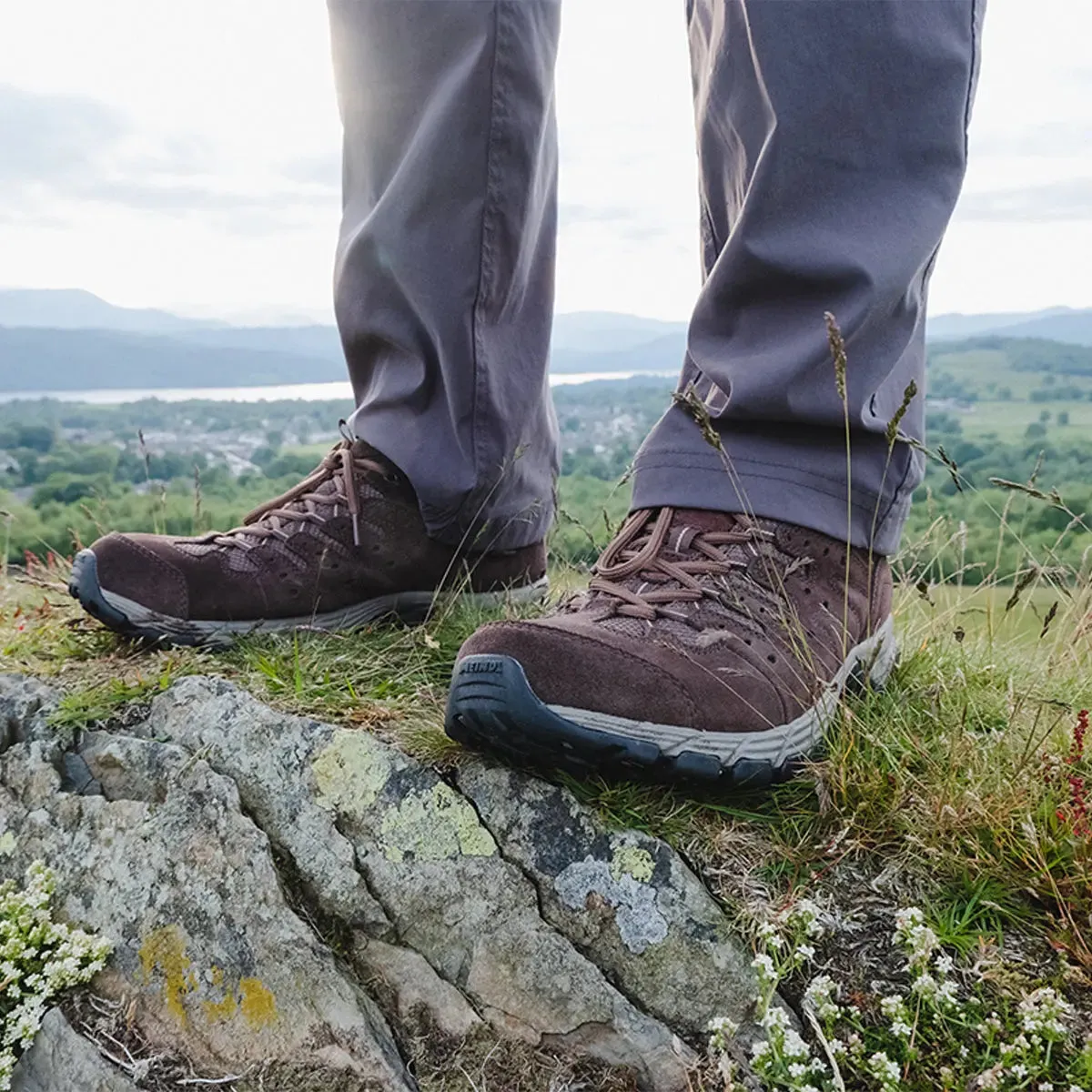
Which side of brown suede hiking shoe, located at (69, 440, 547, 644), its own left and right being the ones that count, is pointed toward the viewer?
left

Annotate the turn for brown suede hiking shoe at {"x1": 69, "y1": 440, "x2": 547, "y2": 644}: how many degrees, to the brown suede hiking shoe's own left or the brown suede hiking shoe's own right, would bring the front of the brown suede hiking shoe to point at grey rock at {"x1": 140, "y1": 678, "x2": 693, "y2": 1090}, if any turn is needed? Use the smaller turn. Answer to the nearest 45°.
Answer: approximately 90° to the brown suede hiking shoe's own left

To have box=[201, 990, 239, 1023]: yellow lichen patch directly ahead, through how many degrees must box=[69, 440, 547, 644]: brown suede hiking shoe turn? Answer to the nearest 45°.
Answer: approximately 90° to its left

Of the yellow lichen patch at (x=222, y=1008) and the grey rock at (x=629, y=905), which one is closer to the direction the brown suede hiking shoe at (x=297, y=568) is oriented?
the yellow lichen patch

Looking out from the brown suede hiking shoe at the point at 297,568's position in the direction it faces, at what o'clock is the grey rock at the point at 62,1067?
The grey rock is roughly at 10 o'clock from the brown suede hiking shoe.

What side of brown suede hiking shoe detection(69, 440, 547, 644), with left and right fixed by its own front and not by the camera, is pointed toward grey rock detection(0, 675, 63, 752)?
front

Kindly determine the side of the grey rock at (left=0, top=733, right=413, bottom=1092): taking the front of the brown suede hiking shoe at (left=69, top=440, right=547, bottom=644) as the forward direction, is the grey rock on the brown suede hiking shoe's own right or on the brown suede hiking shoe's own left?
on the brown suede hiking shoe's own left

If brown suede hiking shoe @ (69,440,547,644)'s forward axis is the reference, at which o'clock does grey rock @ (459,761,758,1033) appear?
The grey rock is roughly at 8 o'clock from the brown suede hiking shoe.
